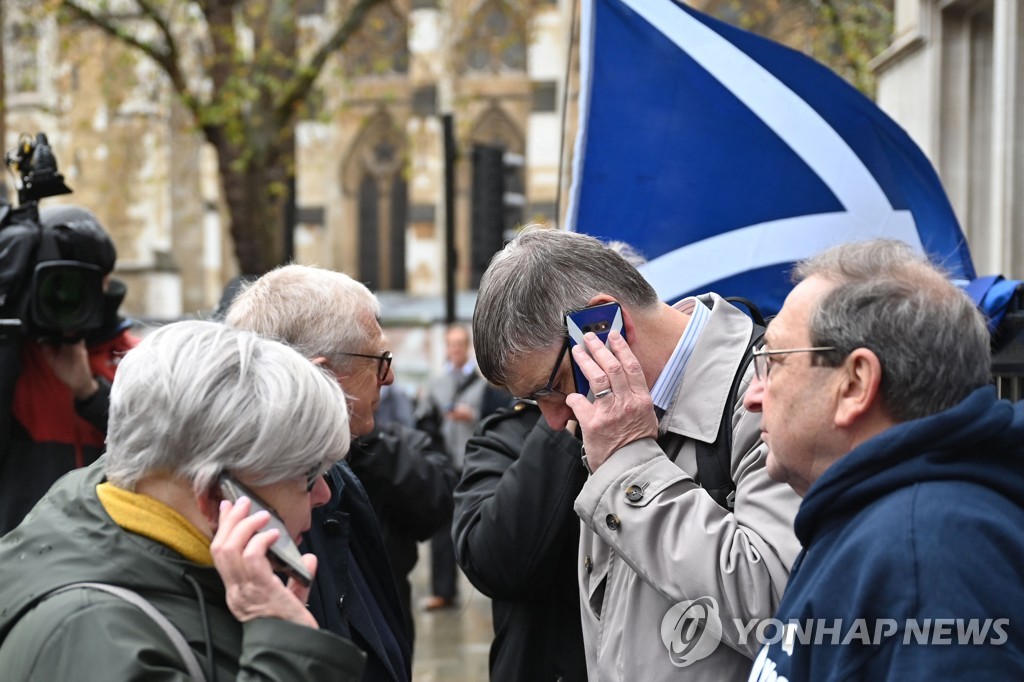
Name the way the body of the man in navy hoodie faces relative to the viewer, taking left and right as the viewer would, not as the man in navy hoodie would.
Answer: facing to the left of the viewer

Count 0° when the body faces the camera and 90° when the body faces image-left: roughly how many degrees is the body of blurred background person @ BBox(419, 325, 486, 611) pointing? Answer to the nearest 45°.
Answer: approximately 0°

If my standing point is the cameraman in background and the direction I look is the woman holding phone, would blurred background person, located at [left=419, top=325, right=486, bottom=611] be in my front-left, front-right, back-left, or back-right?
back-left

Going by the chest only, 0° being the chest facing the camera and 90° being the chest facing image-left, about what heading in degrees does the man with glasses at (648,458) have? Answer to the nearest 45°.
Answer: approximately 90°

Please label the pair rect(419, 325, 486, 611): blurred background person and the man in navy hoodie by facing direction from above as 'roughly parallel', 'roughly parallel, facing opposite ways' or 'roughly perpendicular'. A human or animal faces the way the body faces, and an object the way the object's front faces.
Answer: roughly perpendicular

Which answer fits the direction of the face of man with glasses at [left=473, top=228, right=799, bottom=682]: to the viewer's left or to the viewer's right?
to the viewer's left

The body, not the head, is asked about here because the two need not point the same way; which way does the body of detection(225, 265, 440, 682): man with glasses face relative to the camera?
to the viewer's right

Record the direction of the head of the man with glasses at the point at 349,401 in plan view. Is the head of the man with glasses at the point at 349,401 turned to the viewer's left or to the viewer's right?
to the viewer's right

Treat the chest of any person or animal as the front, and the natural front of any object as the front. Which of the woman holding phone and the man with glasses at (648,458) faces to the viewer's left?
the man with glasses

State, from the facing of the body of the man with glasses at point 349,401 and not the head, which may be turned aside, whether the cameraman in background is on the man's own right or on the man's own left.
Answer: on the man's own left

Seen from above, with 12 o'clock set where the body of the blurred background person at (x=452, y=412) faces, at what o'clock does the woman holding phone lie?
The woman holding phone is roughly at 12 o'clock from the blurred background person.

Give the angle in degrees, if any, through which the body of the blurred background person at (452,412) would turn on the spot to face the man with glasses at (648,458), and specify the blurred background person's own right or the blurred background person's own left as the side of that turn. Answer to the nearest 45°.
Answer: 0° — they already face them
